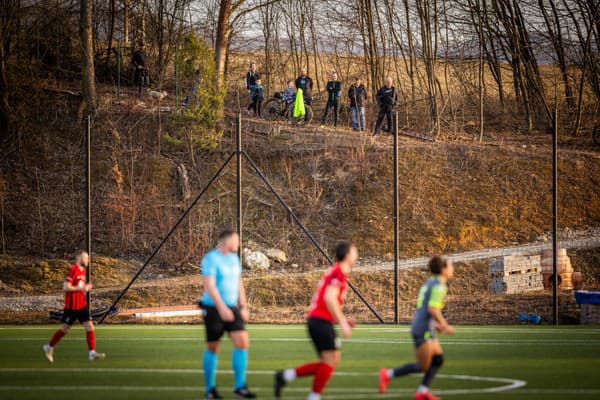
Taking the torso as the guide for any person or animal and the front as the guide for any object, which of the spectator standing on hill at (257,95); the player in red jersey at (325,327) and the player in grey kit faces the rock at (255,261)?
the spectator standing on hill

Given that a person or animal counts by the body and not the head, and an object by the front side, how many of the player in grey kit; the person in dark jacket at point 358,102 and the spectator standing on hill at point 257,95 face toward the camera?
2

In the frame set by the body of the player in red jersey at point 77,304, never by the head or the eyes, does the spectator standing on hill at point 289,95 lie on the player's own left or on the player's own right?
on the player's own left

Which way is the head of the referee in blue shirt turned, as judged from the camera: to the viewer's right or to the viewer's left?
to the viewer's right

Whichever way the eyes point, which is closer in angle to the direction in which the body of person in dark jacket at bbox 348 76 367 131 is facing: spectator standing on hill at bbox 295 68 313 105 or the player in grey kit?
the player in grey kit

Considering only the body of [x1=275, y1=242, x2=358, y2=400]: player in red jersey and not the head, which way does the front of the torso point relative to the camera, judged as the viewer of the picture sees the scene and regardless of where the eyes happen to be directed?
to the viewer's right

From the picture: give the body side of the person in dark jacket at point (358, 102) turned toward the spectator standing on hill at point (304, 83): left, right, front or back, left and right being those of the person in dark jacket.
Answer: right

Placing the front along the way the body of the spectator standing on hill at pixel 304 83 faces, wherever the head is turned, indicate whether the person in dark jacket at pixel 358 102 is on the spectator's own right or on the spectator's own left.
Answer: on the spectator's own left
